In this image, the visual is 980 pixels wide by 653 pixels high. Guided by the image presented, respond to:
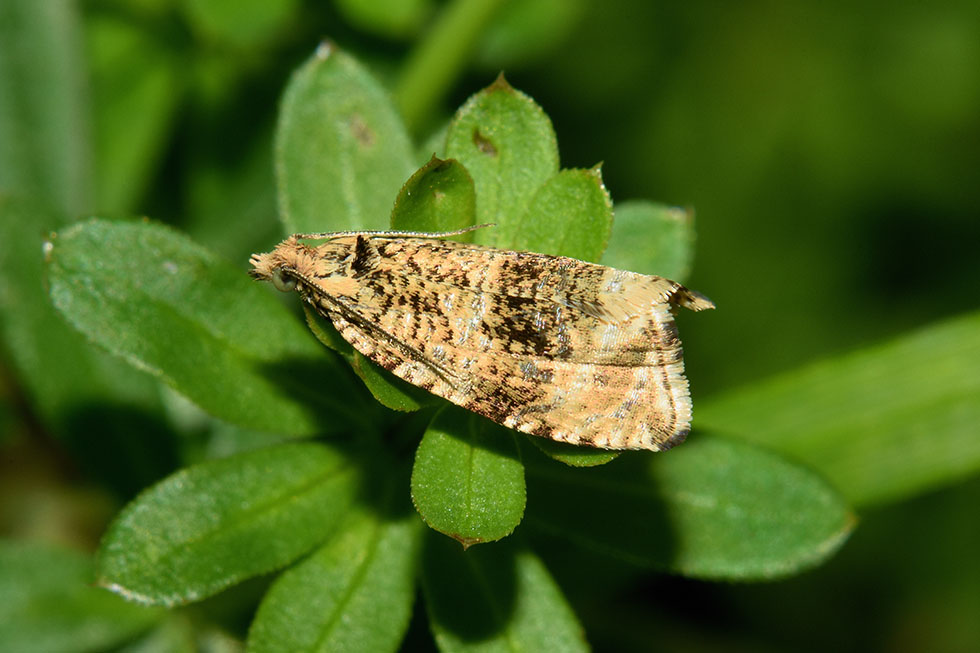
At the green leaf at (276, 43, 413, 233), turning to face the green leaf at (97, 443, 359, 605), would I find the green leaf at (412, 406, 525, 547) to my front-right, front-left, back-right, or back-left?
front-left

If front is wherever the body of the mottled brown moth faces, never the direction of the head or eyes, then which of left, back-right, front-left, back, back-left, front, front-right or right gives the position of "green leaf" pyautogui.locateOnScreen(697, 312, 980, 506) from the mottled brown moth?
back-right

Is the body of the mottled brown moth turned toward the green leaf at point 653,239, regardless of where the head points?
no

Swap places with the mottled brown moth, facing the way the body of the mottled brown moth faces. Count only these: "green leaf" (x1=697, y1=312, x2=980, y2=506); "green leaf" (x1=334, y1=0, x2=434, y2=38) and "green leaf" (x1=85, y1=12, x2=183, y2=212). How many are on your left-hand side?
0

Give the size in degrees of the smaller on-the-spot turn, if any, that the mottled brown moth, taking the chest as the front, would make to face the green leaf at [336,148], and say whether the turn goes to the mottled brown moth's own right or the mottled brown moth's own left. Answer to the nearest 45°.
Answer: approximately 45° to the mottled brown moth's own right

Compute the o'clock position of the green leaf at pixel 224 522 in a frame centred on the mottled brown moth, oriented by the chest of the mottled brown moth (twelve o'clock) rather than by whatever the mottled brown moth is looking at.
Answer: The green leaf is roughly at 12 o'clock from the mottled brown moth.

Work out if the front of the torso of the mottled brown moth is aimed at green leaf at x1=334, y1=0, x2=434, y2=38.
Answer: no

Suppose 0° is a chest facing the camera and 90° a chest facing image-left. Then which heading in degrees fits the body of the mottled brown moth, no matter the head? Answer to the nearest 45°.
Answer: approximately 90°

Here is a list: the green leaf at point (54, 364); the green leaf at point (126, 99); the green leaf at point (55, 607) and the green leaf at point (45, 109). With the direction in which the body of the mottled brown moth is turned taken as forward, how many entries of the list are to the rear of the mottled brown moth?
0
